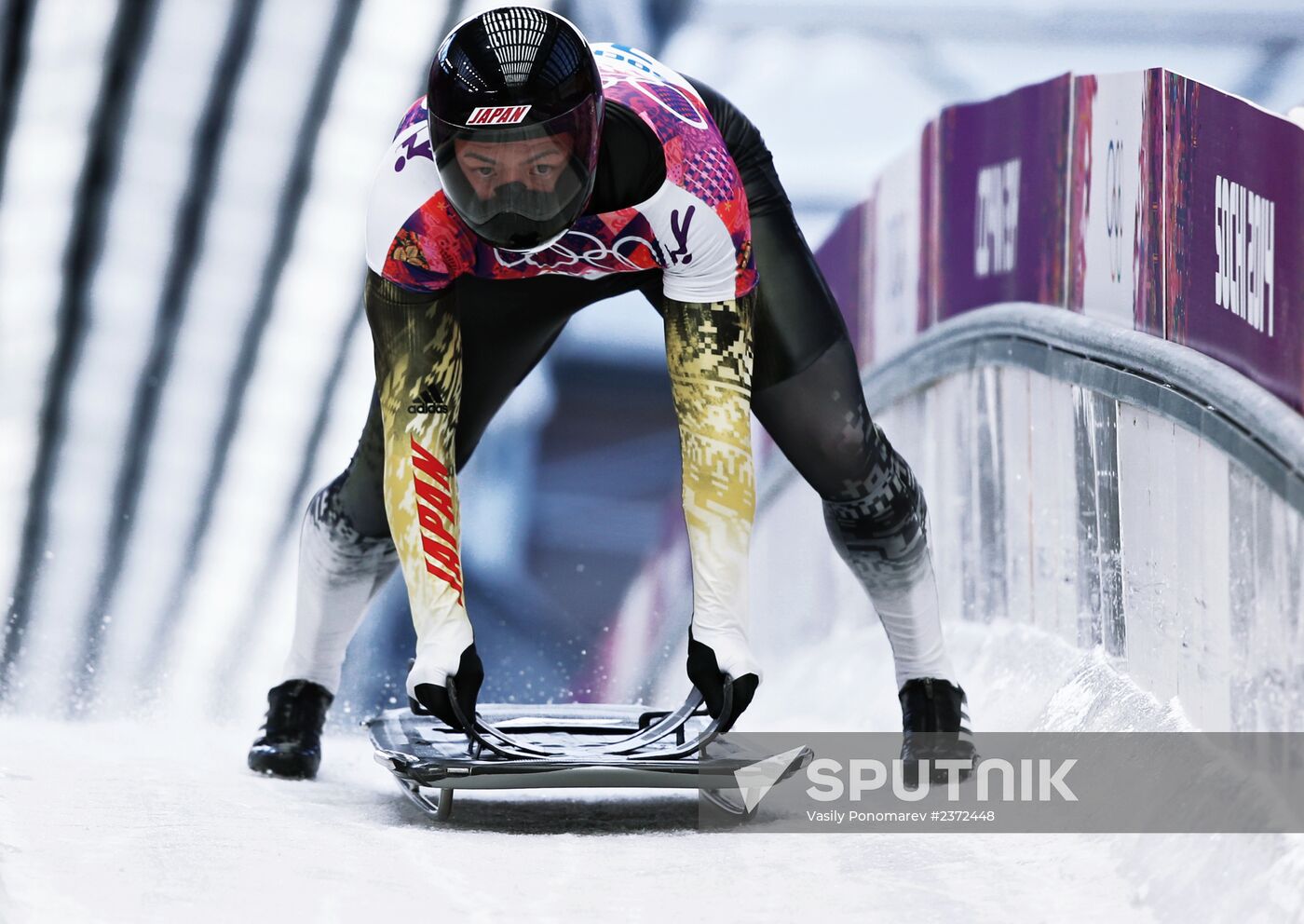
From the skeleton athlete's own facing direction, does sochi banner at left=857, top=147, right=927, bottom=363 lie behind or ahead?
behind

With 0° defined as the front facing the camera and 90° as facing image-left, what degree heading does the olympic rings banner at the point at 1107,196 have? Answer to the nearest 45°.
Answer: approximately 45°

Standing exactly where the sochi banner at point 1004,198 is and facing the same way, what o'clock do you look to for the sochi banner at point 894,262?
the sochi banner at point 894,262 is roughly at 4 o'clock from the sochi banner at point 1004,198.

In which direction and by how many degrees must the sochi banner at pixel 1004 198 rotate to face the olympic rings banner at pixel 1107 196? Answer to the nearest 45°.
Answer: approximately 45° to its left

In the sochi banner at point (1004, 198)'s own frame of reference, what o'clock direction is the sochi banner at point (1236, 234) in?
the sochi banner at point (1236, 234) is roughly at 10 o'clock from the sochi banner at point (1004, 198).

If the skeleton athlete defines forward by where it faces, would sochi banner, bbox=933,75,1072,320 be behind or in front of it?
behind

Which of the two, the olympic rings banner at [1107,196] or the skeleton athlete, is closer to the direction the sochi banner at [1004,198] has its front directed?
the skeleton athlete

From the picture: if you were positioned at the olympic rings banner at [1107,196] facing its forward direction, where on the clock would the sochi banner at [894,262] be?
the sochi banner at [894,262] is roughly at 4 o'clock from the olympic rings banner at [1107,196].

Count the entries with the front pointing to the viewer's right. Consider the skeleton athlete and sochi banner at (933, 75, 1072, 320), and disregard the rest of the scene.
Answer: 0

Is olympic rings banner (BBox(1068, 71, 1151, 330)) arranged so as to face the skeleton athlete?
yes

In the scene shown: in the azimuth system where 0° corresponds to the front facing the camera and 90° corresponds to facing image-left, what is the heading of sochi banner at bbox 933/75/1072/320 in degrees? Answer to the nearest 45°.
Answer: approximately 45°

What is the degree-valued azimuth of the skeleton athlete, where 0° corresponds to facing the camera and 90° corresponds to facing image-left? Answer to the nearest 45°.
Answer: approximately 0°
